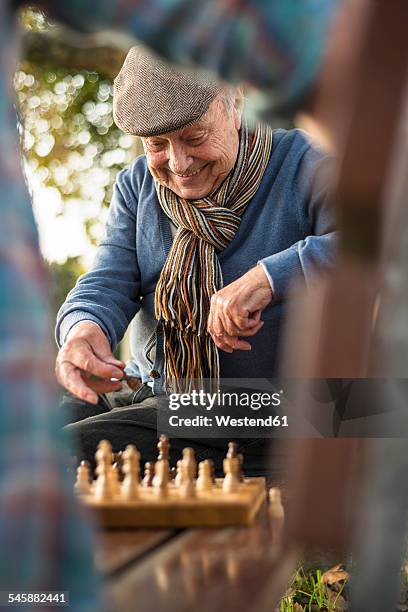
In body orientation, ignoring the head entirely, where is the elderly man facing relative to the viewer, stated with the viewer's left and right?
facing the viewer and to the left of the viewer

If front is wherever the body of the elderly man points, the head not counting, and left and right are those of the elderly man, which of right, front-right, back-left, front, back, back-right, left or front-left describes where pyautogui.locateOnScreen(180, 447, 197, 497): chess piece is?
front-left

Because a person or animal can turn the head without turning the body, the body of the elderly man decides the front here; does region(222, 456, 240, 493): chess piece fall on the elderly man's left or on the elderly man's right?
on the elderly man's left

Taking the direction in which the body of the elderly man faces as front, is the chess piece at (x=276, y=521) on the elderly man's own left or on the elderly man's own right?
on the elderly man's own left

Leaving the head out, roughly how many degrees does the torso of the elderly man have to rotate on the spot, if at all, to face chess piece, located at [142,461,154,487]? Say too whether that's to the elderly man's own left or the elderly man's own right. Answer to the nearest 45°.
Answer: approximately 45° to the elderly man's own left

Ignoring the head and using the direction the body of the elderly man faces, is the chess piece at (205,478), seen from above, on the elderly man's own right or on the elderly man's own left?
on the elderly man's own left
